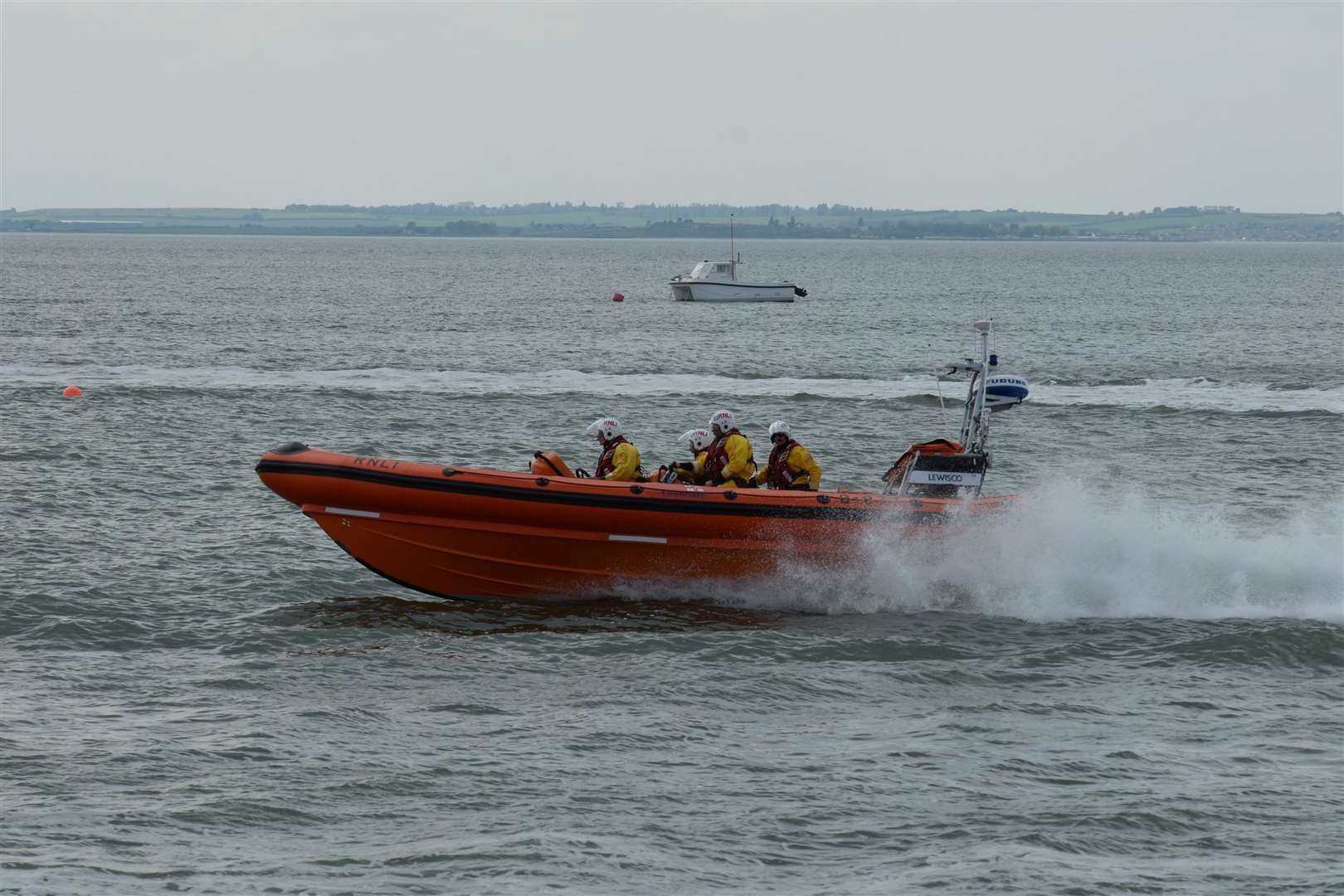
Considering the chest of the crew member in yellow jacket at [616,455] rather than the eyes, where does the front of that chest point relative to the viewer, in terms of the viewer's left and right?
facing to the left of the viewer

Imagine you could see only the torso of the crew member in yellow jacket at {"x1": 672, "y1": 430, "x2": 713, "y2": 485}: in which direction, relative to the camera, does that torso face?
to the viewer's left

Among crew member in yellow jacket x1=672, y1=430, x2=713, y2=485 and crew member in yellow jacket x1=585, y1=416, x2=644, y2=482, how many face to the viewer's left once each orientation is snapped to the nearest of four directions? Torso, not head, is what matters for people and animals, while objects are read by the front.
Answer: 2

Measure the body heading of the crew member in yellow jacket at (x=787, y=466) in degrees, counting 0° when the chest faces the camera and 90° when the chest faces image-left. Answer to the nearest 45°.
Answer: approximately 45°

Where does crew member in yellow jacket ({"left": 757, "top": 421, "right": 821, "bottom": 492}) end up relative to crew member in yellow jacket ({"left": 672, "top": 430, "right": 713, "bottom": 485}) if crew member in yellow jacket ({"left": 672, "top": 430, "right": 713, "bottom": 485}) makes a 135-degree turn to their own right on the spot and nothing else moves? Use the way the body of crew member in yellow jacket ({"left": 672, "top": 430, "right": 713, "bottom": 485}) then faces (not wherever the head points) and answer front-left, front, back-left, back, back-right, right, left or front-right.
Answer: front-right

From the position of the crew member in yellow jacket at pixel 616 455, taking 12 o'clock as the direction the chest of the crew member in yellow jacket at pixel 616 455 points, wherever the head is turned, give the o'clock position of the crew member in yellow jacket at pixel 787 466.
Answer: the crew member in yellow jacket at pixel 787 466 is roughly at 6 o'clock from the crew member in yellow jacket at pixel 616 455.

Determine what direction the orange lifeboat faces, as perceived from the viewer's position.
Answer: facing to the left of the viewer

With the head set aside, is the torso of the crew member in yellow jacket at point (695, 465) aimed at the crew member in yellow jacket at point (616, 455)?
yes

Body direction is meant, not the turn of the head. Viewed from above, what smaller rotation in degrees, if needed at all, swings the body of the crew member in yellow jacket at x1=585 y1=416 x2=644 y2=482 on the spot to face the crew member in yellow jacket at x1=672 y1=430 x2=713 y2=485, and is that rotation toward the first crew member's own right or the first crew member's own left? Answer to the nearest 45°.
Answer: approximately 180°

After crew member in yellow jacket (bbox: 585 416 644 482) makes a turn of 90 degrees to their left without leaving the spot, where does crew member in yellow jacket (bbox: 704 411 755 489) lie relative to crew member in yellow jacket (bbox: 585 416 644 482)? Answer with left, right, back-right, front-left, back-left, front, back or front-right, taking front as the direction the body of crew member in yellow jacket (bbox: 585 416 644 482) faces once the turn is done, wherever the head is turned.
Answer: left
